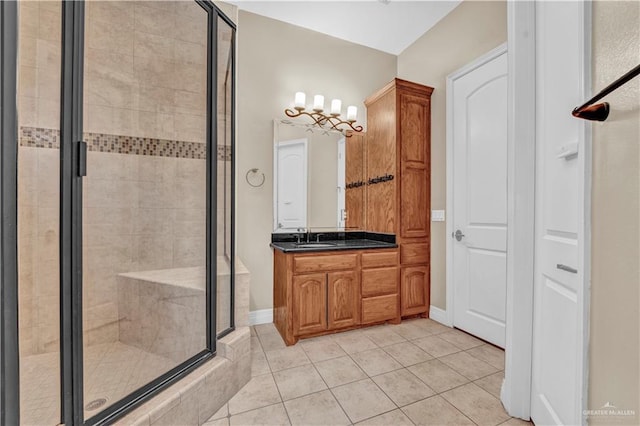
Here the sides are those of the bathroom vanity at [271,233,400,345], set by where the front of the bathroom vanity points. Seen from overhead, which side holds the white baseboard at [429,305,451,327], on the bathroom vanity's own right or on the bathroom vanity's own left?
on the bathroom vanity's own left

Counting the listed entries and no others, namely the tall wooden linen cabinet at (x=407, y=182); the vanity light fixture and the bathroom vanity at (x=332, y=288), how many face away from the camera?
0

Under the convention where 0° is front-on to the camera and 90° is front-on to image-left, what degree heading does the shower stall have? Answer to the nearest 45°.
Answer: approximately 315°

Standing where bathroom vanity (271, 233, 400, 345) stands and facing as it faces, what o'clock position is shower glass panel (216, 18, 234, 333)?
The shower glass panel is roughly at 3 o'clock from the bathroom vanity.

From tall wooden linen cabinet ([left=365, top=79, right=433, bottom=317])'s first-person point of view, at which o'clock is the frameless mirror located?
The frameless mirror is roughly at 4 o'clock from the tall wooden linen cabinet.

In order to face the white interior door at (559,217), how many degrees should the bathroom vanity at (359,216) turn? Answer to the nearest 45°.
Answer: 0° — it already faces it

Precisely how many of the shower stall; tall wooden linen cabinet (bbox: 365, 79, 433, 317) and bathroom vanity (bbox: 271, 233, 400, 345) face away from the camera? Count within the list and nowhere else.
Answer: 0

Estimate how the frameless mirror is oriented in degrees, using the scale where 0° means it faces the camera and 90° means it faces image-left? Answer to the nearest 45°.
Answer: approximately 315°

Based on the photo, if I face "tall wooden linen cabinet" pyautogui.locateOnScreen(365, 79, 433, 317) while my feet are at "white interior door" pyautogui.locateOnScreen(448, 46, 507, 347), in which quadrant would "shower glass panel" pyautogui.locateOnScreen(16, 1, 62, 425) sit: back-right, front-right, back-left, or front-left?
front-left

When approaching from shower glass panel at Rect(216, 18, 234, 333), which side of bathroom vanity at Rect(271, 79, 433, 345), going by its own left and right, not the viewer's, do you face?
right

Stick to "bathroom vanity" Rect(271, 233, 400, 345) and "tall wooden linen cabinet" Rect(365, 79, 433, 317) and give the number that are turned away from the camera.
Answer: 0

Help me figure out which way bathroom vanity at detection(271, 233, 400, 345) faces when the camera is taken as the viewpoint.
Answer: facing the viewer and to the right of the viewer

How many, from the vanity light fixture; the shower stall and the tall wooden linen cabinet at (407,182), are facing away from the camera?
0

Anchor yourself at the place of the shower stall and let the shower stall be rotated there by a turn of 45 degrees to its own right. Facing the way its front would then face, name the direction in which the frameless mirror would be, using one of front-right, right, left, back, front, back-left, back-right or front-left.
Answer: left

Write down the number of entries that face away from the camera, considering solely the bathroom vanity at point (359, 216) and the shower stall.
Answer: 0

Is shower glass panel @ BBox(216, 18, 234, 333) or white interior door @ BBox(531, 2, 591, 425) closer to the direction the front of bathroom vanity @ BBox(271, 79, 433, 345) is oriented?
the white interior door

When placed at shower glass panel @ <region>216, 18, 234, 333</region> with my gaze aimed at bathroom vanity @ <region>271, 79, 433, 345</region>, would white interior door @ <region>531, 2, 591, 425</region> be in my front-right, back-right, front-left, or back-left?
front-right

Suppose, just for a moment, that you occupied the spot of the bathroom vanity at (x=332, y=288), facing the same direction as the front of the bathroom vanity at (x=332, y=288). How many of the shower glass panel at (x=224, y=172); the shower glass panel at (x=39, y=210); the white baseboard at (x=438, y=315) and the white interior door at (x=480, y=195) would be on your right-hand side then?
2

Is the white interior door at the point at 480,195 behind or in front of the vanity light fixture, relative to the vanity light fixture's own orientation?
in front

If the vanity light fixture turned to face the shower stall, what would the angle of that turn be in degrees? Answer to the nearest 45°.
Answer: approximately 90° to its right
